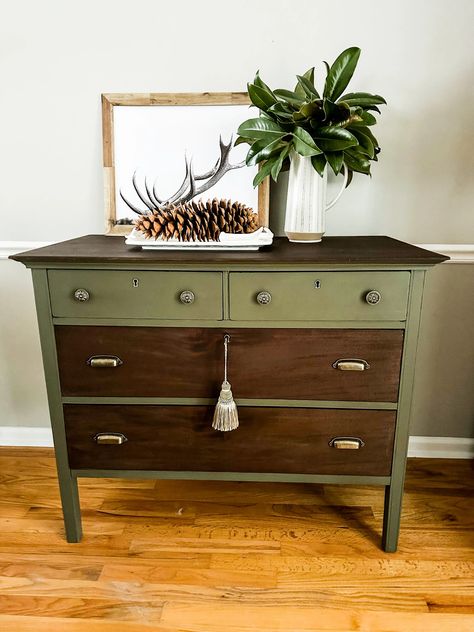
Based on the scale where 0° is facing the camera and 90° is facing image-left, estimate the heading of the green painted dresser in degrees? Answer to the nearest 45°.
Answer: approximately 0°
